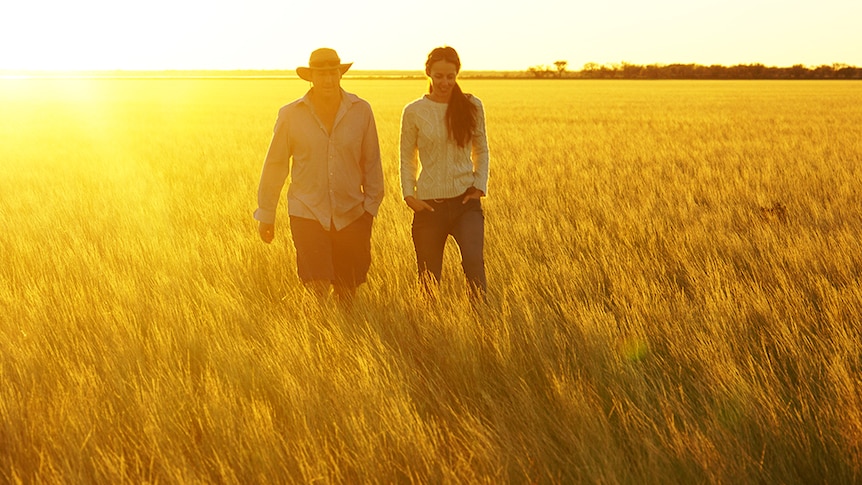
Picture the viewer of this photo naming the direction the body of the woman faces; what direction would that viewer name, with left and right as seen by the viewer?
facing the viewer

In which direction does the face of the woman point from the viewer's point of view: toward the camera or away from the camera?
toward the camera

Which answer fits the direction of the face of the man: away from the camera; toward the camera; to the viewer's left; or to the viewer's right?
toward the camera

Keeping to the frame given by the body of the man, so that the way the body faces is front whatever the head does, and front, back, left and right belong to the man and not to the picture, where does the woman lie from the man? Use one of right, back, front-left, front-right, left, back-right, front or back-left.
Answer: left

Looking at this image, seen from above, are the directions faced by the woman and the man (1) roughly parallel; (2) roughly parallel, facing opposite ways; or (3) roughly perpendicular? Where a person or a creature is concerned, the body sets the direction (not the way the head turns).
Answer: roughly parallel

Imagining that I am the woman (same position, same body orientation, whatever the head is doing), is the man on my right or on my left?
on my right

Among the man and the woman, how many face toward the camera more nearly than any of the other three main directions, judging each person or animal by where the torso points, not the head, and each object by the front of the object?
2
